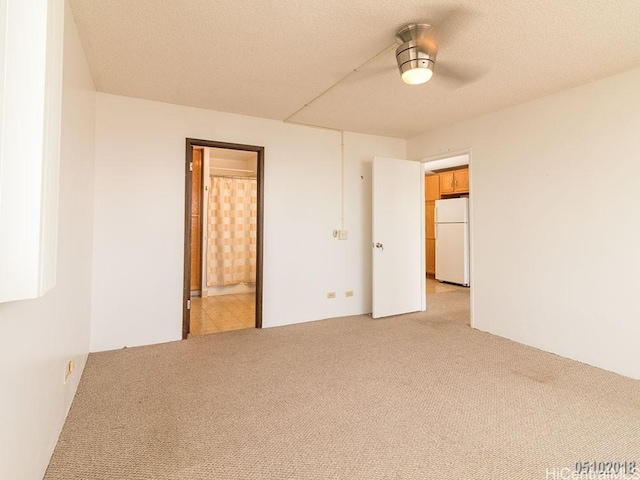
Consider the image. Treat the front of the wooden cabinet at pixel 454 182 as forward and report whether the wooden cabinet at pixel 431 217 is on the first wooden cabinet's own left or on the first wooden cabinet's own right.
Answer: on the first wooden cabinet's own right

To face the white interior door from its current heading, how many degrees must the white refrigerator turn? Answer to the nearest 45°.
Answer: approximately 45° to its left

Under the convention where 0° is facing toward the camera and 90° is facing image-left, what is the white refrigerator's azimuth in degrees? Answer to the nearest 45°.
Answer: approximately 45°

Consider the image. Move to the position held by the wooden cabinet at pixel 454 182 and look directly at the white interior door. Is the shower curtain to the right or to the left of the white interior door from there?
right

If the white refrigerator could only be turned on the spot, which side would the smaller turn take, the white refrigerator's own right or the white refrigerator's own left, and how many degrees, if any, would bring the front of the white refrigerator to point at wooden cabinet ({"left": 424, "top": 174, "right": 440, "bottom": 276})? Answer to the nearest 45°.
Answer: approximately 90° to the white refrigerator's own right

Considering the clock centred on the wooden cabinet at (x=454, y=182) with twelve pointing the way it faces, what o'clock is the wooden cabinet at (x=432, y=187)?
the wooden cabinet at (x=432, y=187) is roughly at 3 o'clock from the wooden cabinet at (x=454, y=182).
